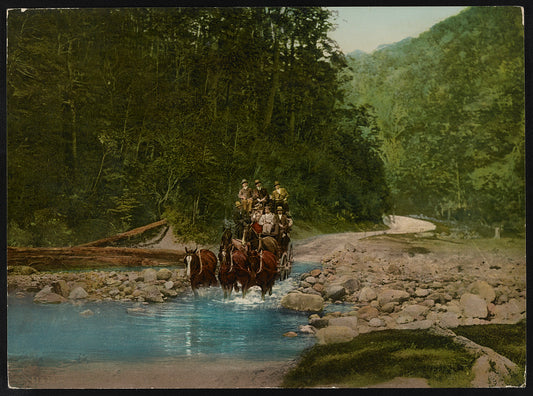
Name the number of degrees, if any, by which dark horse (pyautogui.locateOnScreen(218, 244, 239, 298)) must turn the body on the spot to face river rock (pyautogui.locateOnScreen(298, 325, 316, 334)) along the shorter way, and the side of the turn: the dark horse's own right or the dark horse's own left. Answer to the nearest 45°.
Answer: approximately 90° to the dark horse's own left

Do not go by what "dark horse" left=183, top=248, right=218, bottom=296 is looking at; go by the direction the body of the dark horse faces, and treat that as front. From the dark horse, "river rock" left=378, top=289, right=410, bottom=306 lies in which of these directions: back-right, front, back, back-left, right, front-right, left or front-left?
back-left

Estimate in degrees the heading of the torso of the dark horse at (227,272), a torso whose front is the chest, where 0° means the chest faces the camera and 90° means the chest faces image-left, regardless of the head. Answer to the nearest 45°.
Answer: approximately 0°

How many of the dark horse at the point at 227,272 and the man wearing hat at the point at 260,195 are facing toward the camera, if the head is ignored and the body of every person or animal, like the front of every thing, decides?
2

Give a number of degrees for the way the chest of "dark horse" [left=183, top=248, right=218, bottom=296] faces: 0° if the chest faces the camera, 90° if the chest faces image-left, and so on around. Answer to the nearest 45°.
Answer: approximately 45°

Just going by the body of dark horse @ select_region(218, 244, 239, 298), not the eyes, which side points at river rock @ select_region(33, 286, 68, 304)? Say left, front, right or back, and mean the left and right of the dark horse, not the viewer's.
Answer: right

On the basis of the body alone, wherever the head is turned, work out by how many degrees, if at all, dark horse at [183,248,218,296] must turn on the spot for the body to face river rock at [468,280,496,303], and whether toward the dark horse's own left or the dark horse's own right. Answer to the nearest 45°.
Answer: approximately 135° to the dark horse's own left

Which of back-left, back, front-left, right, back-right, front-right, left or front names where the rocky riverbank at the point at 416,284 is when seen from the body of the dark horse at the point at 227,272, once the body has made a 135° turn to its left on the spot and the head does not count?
front-right
